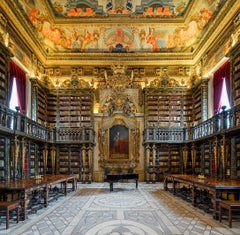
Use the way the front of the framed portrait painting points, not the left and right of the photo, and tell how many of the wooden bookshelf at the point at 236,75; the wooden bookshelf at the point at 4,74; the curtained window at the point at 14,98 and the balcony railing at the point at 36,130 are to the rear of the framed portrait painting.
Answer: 0

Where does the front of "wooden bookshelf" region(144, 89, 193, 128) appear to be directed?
toward the camera

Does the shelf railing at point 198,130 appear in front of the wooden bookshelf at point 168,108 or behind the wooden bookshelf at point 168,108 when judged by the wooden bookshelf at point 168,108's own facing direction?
in front

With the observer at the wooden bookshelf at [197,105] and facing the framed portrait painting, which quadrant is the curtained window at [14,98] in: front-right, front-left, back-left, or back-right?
front-left

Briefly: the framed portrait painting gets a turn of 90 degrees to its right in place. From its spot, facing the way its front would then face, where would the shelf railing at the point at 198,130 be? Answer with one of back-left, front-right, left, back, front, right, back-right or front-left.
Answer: back-left

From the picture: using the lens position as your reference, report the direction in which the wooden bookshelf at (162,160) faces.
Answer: facing the viewer

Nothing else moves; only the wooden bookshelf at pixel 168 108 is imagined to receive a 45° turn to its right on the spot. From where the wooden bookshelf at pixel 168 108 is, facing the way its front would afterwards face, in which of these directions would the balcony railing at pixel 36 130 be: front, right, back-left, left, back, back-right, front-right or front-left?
front

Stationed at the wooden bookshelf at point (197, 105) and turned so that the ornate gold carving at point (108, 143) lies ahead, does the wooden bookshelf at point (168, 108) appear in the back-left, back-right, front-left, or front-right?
front-right

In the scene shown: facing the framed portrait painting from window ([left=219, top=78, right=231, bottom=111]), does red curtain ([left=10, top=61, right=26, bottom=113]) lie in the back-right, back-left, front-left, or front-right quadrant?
front-left

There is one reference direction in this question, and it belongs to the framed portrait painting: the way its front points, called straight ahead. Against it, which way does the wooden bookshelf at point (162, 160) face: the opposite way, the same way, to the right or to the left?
the same way

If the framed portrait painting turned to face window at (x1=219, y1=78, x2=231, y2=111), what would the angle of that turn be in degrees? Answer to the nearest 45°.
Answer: approximately 45° to its left

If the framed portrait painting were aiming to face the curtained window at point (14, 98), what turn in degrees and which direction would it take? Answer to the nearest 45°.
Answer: approximately 45° to its right

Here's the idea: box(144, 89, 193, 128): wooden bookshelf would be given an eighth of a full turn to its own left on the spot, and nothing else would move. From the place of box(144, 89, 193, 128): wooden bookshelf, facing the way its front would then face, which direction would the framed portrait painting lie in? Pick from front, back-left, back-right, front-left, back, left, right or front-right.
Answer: back-right

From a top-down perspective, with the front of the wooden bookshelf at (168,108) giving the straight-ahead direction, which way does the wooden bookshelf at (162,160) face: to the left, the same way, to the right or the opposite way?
the same way

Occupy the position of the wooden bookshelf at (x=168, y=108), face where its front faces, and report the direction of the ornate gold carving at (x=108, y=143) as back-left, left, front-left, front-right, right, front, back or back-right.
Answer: right

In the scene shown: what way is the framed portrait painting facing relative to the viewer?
toward the camera

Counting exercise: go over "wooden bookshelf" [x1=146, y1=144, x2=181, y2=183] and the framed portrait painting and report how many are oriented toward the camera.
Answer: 2

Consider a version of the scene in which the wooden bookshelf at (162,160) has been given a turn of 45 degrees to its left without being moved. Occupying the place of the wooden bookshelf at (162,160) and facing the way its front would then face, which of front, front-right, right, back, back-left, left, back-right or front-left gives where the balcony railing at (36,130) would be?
right
